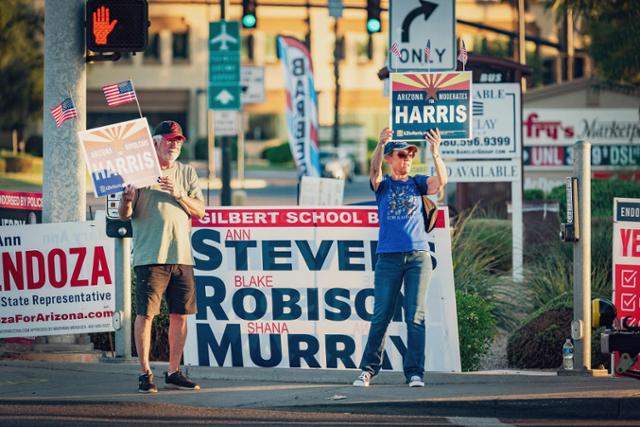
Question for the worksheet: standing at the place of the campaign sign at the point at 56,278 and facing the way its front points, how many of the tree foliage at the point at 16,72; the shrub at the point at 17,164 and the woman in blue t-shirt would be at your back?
2

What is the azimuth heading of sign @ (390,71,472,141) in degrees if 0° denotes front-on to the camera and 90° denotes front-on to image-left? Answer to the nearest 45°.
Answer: approximately 0°

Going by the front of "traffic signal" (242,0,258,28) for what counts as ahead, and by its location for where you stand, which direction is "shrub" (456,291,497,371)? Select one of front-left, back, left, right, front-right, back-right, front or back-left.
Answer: front

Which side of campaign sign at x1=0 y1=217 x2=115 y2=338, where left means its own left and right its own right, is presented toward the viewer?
front

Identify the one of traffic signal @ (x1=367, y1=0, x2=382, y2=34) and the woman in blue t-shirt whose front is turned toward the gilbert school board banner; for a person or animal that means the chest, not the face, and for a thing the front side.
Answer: the traffic signal

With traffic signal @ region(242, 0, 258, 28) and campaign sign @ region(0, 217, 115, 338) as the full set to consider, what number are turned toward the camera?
2

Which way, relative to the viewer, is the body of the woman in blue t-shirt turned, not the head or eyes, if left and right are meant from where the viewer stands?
facing the viewer

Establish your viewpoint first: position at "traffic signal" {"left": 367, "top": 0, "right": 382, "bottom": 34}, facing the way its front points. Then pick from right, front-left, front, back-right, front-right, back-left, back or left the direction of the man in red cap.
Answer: front

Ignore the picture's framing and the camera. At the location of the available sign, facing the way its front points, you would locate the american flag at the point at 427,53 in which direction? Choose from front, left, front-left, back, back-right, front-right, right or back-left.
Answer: front

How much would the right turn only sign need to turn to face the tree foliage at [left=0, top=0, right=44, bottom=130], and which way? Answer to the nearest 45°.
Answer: approximately 135° to its right

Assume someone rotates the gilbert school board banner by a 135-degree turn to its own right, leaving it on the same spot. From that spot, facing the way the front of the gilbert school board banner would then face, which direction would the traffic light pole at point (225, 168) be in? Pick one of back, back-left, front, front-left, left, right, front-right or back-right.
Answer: front-right

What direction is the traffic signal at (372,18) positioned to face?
toward the camera

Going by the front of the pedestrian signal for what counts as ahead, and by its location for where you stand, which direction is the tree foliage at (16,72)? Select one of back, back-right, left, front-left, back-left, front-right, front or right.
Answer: back
